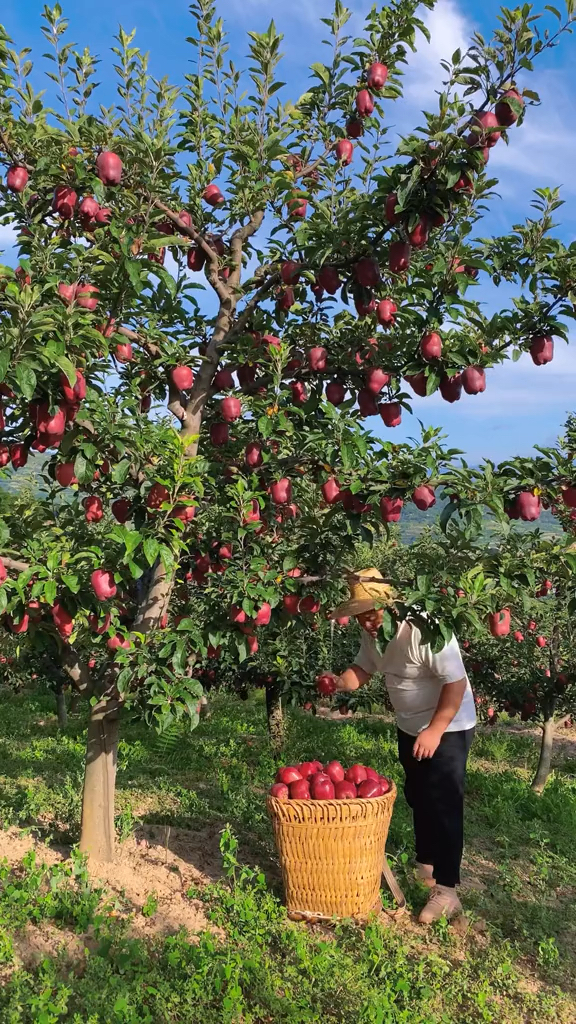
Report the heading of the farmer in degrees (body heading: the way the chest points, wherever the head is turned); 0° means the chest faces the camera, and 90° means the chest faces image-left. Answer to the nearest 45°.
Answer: approximately 45°

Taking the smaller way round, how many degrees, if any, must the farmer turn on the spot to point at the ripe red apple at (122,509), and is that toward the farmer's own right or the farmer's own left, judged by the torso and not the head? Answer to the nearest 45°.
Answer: approximately 45° to the farmer's own right

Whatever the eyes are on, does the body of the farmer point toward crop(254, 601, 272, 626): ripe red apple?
yes

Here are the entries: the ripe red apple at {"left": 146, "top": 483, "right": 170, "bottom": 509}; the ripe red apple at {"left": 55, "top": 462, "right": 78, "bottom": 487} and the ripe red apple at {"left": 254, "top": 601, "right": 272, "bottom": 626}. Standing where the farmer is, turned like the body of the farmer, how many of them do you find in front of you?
3

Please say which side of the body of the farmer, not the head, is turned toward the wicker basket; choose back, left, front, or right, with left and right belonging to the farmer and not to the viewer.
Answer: front
